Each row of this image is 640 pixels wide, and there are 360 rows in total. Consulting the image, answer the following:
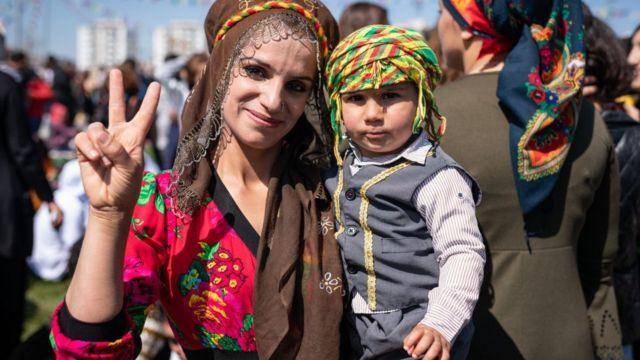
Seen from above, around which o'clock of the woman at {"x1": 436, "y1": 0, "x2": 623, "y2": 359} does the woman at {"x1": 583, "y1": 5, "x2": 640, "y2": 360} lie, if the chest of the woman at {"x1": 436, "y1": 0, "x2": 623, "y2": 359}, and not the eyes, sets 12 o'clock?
the woman at {"x1": 583, "y1": 5, "x2": 640, "y2": 360} is roughly at 2 o'clock from the woman at {"x1": 436, "y1": 0, "x2": 623, "y2": 359}.

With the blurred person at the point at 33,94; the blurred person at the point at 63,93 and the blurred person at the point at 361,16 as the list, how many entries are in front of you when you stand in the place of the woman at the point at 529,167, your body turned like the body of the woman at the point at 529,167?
3

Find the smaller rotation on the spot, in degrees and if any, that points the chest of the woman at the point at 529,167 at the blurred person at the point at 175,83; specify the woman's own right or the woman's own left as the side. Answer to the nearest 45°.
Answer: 0° — they already face them

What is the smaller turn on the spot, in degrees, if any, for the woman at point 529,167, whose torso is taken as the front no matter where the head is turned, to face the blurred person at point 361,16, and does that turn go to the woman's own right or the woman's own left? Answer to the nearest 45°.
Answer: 0° — they already face them

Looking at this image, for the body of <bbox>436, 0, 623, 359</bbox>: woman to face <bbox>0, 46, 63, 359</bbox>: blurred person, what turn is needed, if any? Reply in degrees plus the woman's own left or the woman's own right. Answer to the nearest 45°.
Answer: approximately 45° to the woman's own left

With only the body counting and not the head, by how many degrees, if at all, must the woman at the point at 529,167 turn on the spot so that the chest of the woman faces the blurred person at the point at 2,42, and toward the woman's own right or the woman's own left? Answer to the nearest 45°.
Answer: approximately 45° to the woman's own left

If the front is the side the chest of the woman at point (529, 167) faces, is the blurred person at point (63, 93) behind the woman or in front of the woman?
in front

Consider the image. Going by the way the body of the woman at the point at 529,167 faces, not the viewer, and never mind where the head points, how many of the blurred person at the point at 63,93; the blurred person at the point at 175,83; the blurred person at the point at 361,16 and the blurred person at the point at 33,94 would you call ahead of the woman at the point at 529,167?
4

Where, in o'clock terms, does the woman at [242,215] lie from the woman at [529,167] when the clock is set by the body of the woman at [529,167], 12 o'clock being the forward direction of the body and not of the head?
the woman at [242,215] is roughly at 9 o'clock from the woman at [529,167].

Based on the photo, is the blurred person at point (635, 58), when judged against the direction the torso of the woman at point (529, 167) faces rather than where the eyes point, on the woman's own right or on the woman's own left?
on the woman's own right

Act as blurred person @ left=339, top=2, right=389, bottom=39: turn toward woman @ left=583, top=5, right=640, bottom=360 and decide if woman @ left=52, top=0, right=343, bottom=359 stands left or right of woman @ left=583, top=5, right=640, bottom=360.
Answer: right

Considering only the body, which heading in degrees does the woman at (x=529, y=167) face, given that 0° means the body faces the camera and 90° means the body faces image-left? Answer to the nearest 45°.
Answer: approximately 135°
